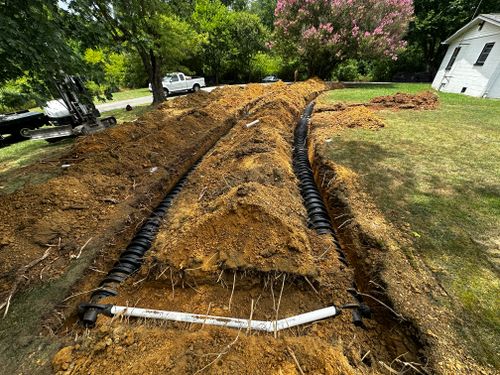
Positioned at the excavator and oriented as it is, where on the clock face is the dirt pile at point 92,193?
The dirt pile is roughly at 3 o'clock from the excavator.

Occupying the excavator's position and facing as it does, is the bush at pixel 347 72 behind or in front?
in front

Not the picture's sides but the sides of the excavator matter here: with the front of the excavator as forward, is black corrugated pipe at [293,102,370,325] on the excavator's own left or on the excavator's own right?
on the excavator's own right

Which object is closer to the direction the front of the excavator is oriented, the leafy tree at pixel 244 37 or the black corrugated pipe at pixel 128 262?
the leafy tree

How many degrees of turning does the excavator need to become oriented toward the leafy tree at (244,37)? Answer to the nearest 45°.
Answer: approximately 45° to its left

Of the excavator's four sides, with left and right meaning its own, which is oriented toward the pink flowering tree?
front

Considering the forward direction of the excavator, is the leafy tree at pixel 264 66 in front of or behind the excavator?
in front

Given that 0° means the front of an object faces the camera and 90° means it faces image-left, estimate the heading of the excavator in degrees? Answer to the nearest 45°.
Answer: approximately 270°

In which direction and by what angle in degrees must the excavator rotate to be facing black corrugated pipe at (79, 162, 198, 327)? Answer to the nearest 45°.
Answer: approximately 90° to its right

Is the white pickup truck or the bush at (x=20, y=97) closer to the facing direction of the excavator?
the white pickup truck

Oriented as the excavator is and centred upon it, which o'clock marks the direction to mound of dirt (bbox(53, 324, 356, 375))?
The mound of dirt is roughly at 3 o'clock from the excavator.

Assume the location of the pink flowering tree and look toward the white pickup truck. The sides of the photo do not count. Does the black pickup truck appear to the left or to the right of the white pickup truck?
left
